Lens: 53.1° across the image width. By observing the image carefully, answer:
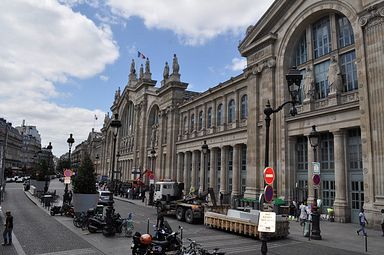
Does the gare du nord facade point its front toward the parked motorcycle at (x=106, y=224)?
yes

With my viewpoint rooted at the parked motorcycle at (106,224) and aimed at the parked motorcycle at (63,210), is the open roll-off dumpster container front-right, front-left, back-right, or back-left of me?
back-right

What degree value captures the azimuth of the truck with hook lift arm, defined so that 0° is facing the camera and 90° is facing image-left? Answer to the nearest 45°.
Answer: approximately 135°

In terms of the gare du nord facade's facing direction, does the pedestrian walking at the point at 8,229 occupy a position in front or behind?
in front

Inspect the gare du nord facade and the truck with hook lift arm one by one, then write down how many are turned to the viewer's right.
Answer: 0

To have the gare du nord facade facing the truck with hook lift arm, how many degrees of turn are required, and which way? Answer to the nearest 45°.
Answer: approximately 45° to its right

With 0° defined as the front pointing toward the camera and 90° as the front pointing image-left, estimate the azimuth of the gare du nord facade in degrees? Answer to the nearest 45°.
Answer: approximately 45°
